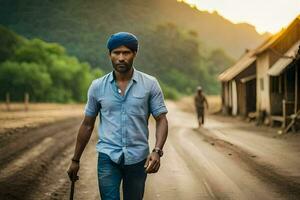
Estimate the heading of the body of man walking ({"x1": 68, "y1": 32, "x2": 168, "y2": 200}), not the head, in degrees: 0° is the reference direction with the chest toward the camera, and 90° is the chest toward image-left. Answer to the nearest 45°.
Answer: approximately 0°

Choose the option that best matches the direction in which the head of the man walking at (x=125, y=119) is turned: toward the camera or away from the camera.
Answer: toward the camera
